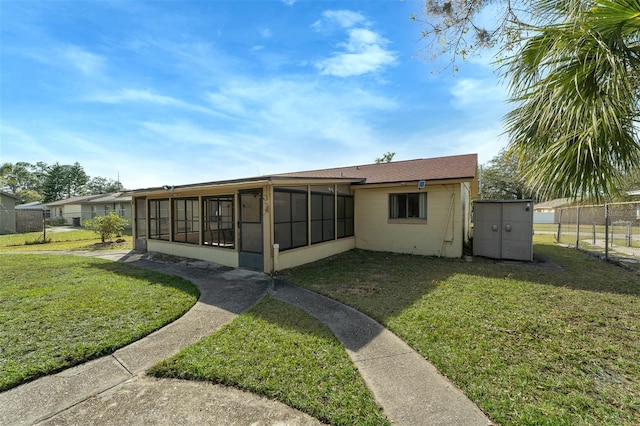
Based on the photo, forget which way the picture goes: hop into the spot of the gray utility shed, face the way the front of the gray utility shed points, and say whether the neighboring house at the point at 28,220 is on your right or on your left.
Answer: on your right

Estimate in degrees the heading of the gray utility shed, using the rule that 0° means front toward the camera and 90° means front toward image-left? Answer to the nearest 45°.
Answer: approximately 0°

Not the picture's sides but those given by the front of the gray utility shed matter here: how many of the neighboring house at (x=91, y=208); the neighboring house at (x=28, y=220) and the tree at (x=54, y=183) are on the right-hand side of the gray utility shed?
3

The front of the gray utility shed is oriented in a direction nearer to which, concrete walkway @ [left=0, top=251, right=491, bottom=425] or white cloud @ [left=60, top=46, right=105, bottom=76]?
the concrete walkway

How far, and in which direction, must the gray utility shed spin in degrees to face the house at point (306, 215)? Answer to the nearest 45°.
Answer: approximately 45° to its right

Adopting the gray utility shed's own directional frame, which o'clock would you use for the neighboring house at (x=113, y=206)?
The neighboring house is roughly at 3 o'clock from the gray utility shed.

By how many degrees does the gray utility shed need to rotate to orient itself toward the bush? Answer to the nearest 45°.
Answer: approximately 90° to its right

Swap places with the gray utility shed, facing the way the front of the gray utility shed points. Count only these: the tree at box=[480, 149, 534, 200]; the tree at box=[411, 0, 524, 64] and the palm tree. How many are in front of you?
2

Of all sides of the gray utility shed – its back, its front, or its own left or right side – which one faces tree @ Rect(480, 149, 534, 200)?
back

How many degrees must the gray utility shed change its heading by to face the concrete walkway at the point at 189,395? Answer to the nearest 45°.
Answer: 0° — it already faces it
